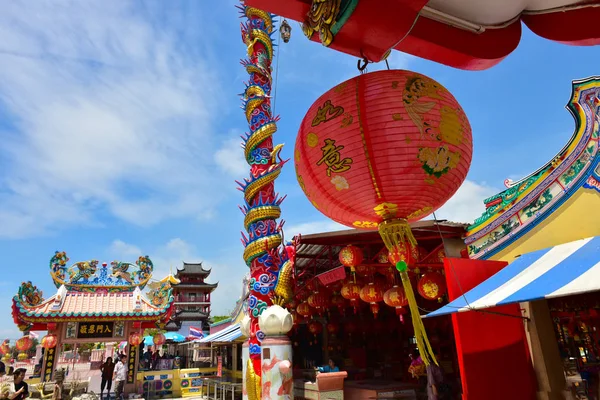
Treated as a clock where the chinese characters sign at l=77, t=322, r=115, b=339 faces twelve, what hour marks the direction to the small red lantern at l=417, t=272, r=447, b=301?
The small red lantern is roughly at 11 o'clock from the chinese characters sign.

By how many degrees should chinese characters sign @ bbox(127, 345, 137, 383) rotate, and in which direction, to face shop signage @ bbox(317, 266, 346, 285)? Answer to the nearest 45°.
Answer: approximately 45° to its left

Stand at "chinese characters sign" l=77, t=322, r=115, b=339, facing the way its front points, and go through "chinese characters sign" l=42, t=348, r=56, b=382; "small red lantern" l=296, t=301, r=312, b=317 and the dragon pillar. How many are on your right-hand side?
1

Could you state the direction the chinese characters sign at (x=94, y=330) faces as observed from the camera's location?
facing the viewer

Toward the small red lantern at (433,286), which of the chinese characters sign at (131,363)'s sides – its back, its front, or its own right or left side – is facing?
front

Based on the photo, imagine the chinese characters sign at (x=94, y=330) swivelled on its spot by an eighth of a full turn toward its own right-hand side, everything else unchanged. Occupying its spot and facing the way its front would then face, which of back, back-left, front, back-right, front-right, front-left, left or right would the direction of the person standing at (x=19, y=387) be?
front-left

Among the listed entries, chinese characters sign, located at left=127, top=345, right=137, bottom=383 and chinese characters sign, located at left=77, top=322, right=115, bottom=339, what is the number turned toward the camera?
2

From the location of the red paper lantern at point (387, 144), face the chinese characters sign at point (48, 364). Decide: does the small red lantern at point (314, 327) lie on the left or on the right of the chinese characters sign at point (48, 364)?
right

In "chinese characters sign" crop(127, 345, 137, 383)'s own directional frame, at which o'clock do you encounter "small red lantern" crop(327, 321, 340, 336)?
The small red lantern is roughly at 10 o'clock from the chinese characters sign.

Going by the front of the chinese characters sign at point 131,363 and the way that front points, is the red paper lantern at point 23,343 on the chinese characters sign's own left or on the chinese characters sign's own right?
on the chinese characters sign's own right

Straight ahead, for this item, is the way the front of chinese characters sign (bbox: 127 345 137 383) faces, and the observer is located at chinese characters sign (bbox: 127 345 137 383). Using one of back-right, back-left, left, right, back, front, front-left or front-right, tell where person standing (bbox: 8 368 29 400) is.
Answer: front

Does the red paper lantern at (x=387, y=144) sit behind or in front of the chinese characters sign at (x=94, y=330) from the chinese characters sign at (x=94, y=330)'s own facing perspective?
in front

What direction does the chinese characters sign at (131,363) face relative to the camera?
toward the camera

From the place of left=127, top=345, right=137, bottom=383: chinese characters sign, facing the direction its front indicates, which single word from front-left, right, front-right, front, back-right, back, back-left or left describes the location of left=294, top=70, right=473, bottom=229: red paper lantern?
front
